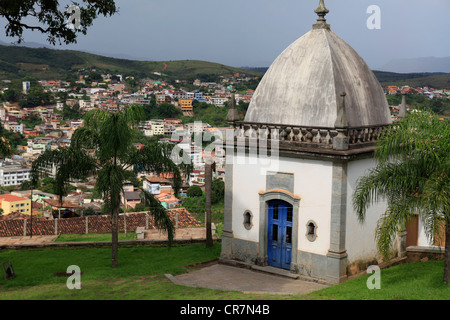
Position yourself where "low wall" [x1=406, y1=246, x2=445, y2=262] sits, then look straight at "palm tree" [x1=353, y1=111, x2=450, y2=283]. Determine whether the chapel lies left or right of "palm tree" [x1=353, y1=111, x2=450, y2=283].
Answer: right

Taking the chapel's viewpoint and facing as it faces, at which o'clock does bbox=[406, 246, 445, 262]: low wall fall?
The low wall is roughly at 7 o'clock from the chapel.

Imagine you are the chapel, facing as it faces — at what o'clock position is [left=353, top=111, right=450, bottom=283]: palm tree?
The palm tree is roughly at 9 o'clock from the chapel.

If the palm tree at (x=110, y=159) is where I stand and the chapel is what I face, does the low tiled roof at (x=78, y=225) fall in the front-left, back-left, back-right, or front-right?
back-left

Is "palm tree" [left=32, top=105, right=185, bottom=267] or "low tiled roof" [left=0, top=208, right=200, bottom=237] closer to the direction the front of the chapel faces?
the palm tree

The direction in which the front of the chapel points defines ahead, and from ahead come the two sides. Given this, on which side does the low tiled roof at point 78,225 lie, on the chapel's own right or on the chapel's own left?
on the chapel's own right

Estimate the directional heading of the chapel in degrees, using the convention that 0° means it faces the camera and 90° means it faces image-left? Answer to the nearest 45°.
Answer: approximately 45°
